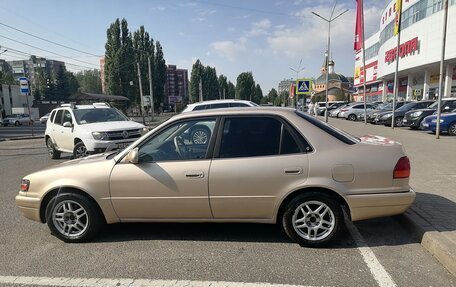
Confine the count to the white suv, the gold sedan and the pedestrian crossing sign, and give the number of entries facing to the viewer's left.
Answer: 1

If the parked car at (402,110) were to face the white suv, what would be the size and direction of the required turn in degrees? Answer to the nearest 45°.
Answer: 0° — it already faces it

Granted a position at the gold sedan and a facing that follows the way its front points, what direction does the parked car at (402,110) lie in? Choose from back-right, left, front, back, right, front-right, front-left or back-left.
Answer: back-right

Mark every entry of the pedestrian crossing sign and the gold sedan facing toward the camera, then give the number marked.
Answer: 1

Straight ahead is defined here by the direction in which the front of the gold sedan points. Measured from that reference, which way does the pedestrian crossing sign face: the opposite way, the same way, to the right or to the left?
to the left

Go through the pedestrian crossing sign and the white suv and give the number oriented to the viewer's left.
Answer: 0

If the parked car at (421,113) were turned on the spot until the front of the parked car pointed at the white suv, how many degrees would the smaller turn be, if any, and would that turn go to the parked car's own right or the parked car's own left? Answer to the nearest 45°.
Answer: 0° — it already faces it

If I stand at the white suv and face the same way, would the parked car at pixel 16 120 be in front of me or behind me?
behind

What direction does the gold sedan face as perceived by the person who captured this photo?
facing to the left of the viewer

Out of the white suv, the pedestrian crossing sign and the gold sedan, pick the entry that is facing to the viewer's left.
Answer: the gold sedan

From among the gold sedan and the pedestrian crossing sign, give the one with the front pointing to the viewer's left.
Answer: the gold sedan

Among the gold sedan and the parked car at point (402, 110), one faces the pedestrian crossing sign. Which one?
the parked car
